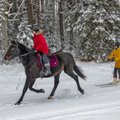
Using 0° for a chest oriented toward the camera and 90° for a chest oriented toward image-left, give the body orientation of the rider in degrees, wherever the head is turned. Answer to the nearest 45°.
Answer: approximately 90°

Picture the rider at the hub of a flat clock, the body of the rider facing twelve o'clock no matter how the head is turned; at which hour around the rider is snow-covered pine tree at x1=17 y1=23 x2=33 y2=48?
The snow-covered pine tree is roughly at 3 o'clock from the rider.

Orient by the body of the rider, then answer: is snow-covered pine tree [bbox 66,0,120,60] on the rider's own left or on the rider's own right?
on the rider's own right
